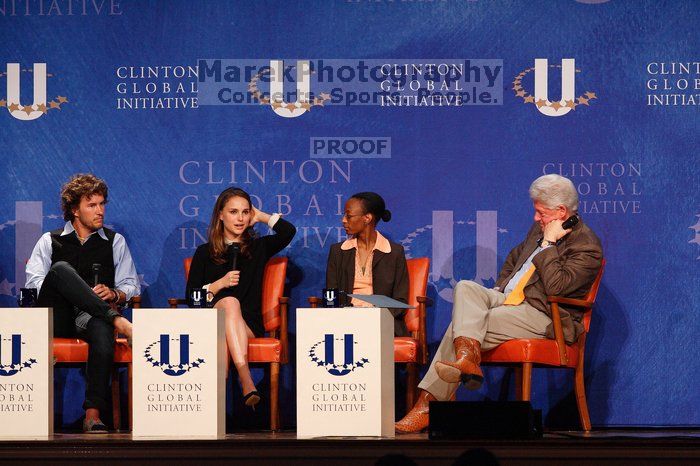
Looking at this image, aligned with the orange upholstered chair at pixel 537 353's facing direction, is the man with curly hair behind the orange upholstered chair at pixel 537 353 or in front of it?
in front

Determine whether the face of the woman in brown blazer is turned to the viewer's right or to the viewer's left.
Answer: to the viewer's left

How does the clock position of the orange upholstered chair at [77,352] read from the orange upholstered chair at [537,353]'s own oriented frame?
the orange upholstered chair at [77,352] is roughly at 12 o'clock from the orange upholstered chair at [537,353].

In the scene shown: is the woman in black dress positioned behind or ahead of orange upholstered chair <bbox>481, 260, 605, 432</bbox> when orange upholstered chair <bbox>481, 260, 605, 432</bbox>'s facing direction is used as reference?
ahead

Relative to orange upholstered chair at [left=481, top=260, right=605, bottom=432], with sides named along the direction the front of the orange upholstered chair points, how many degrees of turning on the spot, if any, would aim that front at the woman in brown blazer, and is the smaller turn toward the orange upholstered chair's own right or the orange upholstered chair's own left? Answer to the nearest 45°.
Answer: approximately 45° to the orange upholstered chair's own right

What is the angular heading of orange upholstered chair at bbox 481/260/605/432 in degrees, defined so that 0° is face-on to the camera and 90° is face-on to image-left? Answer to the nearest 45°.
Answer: approximately 90°
